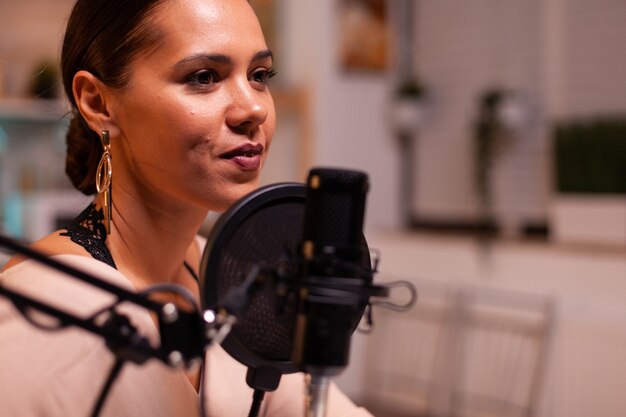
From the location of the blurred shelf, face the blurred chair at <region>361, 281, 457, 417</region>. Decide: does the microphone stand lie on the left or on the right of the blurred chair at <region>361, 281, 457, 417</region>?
right

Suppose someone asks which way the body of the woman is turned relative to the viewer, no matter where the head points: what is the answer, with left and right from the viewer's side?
facing the viewer and to the right of the viewer

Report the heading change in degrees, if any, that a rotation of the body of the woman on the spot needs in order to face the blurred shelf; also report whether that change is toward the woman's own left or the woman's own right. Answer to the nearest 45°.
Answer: approximately 135° to the woman's own left

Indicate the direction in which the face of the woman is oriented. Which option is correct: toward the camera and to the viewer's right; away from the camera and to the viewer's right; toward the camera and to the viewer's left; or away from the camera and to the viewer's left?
toward the camera and to the viewer's right

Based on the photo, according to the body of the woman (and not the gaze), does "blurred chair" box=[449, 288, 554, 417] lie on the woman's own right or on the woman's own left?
on the woman's own left

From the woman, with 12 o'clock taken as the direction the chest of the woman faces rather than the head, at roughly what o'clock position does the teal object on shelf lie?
The teal object on shelf is roughly at 7 o'clock from the woman.
